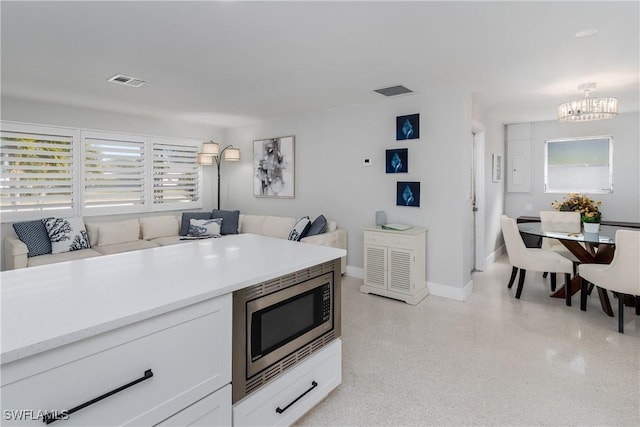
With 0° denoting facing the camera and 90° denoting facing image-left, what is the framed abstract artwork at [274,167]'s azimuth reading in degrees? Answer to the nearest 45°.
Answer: approximately 45°

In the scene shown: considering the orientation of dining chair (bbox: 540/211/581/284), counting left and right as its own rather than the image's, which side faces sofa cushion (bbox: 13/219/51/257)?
right

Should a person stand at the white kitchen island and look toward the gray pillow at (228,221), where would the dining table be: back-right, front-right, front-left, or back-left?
front-right

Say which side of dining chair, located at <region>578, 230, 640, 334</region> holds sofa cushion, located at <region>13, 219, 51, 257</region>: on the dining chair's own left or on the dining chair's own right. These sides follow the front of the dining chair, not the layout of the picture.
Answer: on the dining chair's own left

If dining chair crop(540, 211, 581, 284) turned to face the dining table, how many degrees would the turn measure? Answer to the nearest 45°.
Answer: approximately 45° to its right

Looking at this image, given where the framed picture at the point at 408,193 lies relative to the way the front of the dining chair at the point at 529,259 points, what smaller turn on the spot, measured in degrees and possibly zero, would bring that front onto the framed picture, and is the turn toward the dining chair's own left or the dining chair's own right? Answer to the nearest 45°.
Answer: approximately 180°

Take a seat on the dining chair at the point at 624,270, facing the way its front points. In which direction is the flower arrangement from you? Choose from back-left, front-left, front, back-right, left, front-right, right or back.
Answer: front-right

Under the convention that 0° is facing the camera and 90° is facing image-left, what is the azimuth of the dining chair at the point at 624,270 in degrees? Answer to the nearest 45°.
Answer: approximately 135°

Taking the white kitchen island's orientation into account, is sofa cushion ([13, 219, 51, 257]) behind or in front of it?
behind

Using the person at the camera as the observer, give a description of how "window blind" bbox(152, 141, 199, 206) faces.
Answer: facing the viewer and to the right of the viewer
